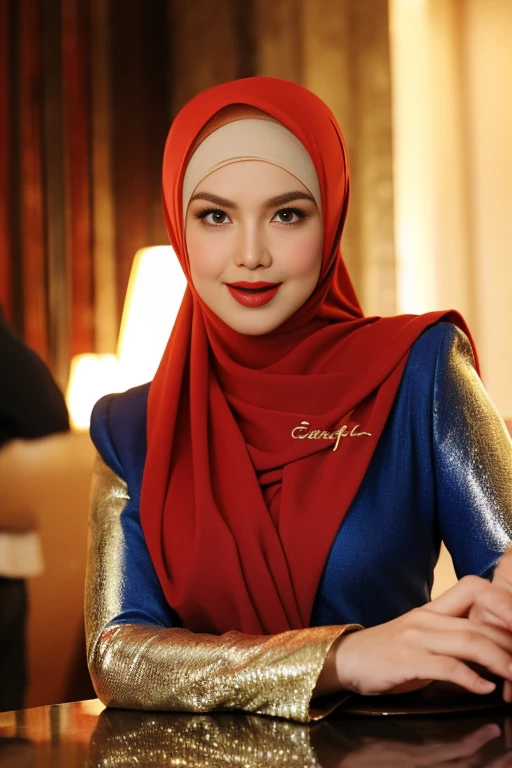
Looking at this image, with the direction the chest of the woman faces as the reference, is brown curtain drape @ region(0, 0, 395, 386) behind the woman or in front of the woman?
behind

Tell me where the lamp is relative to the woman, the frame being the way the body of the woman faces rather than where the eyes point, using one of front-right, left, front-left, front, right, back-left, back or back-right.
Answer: back

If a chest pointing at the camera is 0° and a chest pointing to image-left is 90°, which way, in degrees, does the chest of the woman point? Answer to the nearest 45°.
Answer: approximately 0°

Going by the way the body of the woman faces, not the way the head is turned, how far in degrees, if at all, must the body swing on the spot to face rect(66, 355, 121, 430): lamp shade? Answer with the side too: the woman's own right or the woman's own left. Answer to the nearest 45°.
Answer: approximately 180°

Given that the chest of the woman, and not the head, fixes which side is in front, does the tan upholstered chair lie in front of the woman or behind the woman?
behind
